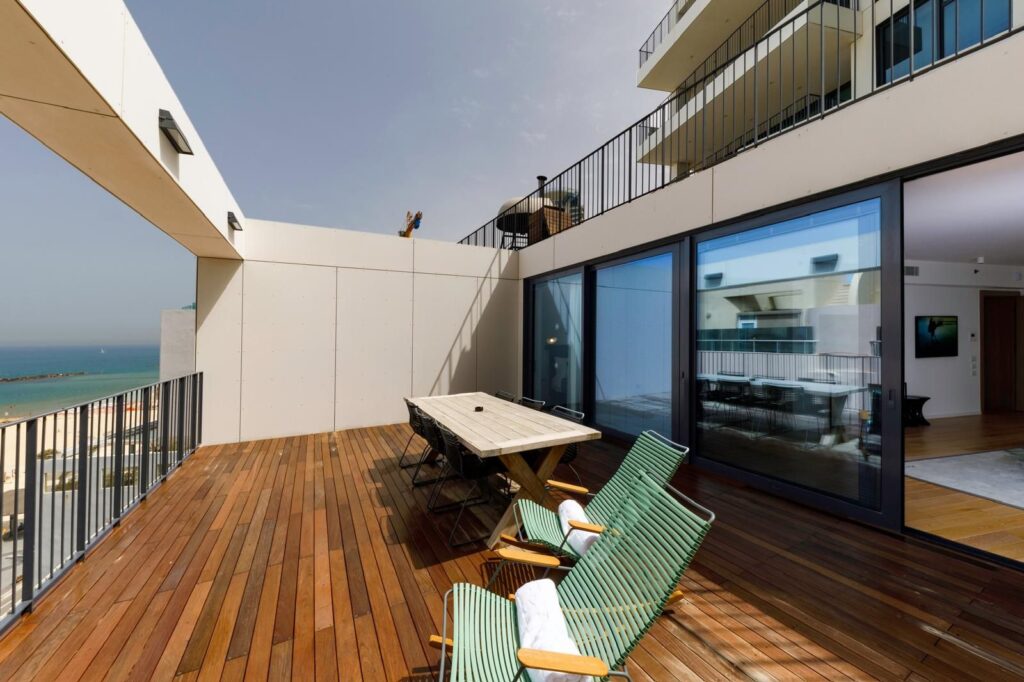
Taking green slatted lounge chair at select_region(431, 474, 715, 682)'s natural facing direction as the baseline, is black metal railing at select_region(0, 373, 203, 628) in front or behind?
in front

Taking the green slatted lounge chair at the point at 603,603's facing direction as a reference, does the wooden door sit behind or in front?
behind

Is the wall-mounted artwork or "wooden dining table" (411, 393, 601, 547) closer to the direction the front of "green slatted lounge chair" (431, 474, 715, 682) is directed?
the wooden dining table

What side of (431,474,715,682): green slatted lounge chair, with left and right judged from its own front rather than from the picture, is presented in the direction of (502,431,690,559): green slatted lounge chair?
right

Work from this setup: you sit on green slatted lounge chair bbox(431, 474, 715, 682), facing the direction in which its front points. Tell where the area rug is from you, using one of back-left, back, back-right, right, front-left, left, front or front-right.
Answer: back-right

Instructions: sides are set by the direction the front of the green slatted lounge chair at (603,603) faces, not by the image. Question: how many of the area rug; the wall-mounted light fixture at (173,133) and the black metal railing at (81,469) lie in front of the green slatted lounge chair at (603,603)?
2

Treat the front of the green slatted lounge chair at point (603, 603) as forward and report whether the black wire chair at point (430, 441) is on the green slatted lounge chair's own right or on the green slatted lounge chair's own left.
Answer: on the green slatted lounge chair's own right

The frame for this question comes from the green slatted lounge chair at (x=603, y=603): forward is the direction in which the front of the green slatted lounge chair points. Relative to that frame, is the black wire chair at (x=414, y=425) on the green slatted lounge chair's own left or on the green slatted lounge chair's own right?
on the green slatted lounge chair's own right

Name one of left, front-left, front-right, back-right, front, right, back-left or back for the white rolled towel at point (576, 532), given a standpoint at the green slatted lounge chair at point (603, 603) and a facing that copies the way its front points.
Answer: right

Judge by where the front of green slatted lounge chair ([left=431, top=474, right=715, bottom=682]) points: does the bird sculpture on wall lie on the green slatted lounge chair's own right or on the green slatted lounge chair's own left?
on the green slatted lounge chair's own right

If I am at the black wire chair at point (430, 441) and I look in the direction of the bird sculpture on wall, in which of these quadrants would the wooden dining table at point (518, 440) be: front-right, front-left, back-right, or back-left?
back-right

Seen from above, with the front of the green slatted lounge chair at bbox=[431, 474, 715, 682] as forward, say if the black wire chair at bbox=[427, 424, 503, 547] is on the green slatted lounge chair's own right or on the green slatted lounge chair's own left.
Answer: on the green slatted lounge chair's own right

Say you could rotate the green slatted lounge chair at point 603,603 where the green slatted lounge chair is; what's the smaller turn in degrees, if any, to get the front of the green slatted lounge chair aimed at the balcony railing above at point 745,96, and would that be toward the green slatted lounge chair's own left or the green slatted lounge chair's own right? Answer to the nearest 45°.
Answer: approximately 135° to the green slatted lounge chair's own right

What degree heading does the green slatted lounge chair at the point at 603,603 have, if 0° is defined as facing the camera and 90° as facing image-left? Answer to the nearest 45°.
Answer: approximately 90°

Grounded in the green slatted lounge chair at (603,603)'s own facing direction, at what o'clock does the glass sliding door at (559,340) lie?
The glass sliding door is roughly at 3 o'clock from the green slatted lounge chair.

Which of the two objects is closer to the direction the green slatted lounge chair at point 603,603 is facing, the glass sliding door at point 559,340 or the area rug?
the glass sliding door
